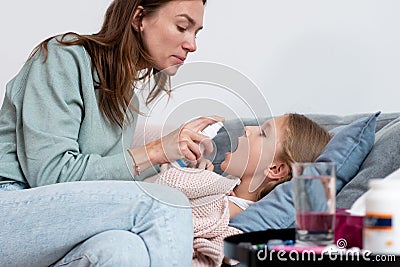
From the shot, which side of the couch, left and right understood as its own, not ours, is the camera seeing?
front

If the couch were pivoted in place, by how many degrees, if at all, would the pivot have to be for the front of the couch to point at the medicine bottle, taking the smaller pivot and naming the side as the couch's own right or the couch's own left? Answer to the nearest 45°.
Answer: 0° — it already faces it

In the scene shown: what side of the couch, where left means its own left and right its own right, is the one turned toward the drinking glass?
front

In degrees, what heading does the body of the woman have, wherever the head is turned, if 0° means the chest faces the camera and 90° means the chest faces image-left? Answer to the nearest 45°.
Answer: approximately 270°

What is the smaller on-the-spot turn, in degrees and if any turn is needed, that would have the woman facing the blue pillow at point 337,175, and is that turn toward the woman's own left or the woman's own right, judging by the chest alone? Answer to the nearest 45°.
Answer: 0° — they already face it
